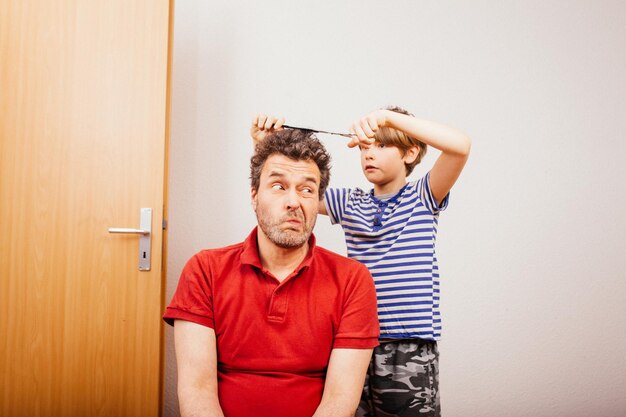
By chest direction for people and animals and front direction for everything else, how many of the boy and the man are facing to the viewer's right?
0

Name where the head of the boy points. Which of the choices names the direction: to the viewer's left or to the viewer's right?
to the viewer's left

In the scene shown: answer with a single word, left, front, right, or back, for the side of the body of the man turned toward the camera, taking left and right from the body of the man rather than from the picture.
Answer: front

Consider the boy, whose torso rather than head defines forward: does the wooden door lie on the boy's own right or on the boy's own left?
on the boy's own right

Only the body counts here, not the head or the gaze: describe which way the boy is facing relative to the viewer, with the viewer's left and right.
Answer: facing the viewer and to the left of the viewer
